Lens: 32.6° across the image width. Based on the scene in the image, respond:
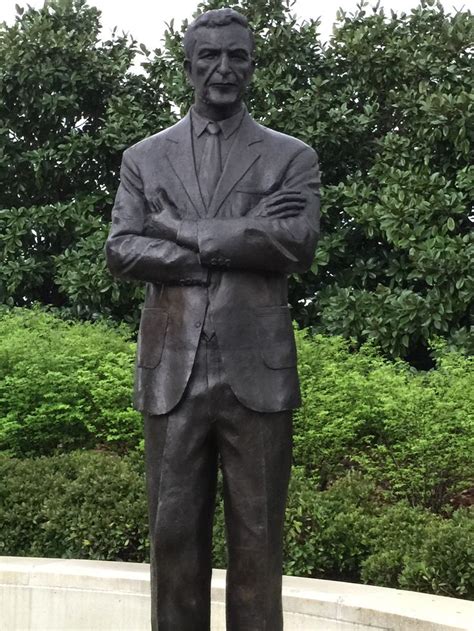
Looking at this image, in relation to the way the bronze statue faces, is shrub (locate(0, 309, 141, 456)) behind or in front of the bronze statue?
behind

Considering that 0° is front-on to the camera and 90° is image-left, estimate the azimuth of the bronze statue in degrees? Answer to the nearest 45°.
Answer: approximately 0°

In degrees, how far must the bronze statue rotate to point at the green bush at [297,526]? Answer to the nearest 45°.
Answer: approximately 180°

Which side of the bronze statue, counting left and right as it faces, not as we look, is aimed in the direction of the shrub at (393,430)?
back

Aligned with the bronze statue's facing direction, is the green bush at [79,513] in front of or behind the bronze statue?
behind

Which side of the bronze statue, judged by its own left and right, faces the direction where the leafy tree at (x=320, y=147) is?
back

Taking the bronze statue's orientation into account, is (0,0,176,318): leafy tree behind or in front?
behind
